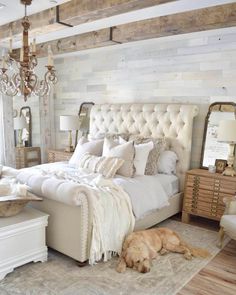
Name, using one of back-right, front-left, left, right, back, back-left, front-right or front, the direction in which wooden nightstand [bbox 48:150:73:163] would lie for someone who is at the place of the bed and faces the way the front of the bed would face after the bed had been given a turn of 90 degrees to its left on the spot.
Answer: back

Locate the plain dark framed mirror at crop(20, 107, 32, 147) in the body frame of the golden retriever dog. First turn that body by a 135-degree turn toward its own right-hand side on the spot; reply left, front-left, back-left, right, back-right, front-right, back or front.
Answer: front-left

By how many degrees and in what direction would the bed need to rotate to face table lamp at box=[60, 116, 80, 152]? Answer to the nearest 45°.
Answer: approximately 90° to its right

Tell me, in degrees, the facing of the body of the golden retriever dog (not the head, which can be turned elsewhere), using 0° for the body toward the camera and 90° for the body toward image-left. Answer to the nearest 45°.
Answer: approximately 45°

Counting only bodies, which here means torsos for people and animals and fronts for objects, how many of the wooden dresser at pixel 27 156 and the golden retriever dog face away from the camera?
0

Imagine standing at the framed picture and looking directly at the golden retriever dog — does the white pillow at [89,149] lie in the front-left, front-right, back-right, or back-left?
front-right

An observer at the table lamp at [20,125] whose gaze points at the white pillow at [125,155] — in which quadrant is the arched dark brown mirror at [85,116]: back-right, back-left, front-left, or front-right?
front-left

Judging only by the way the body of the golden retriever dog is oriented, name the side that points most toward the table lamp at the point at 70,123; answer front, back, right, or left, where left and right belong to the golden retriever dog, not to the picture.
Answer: right

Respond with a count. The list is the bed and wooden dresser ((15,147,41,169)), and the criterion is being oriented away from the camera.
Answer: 0

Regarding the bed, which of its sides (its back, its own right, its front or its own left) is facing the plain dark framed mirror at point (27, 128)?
right

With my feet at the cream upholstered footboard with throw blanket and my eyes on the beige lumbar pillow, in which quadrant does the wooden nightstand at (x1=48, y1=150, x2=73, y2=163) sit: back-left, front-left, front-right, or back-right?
front-left

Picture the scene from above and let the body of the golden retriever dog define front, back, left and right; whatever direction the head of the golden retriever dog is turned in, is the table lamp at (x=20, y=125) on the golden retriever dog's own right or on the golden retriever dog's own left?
on the golden retriever dog's own right
